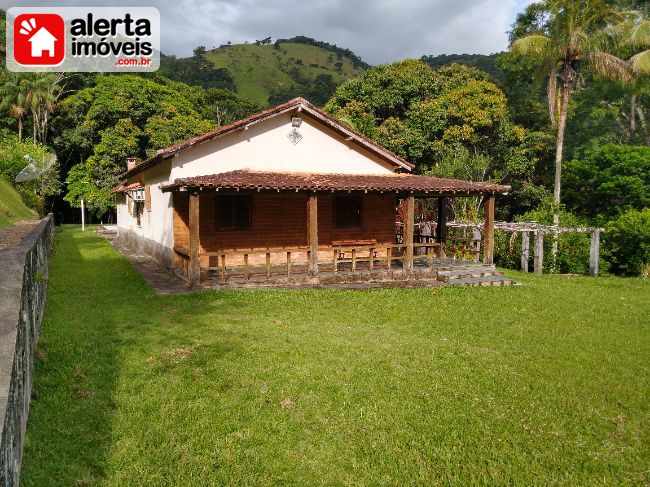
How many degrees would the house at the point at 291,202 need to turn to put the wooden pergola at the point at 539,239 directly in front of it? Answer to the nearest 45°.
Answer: approximately 90° to its left

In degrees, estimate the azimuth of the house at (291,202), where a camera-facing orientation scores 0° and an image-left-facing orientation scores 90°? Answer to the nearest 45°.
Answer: approximately 0°

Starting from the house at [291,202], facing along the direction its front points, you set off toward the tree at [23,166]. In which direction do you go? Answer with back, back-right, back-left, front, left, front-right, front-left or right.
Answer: back-right

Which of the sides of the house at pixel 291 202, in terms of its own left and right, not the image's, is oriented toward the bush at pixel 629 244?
left

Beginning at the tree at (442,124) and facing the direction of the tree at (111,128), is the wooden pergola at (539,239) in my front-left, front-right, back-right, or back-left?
back-left

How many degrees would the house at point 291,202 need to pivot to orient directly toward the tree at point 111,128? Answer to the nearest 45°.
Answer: approximately 135° to its right

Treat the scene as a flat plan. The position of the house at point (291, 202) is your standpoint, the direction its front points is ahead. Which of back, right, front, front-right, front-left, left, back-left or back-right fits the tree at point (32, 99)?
back-right

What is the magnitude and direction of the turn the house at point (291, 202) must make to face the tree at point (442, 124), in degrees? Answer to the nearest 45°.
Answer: approximately 135° to its left

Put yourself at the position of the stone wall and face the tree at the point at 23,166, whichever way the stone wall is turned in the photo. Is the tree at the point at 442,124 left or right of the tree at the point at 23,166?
right

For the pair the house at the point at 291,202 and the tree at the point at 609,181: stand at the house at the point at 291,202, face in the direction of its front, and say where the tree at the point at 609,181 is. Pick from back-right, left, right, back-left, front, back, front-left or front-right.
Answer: back-left
